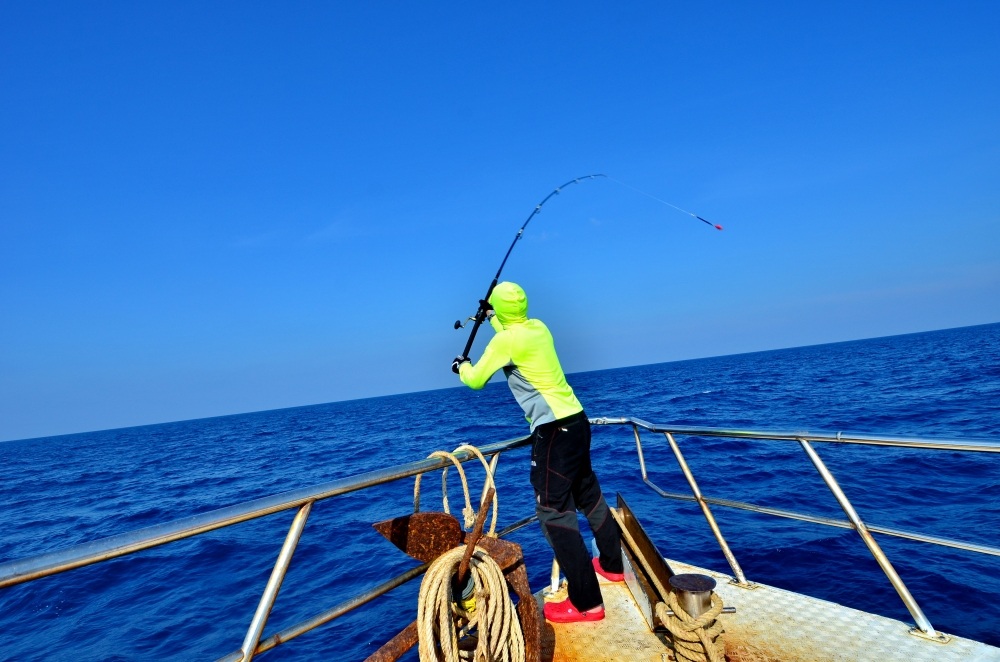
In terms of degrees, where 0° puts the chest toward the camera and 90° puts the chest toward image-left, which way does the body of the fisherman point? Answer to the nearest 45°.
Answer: approximately 135°

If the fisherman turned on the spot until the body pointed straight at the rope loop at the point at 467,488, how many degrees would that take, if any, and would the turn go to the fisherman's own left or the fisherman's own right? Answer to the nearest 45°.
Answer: approximately 90° to the fisherman's own left

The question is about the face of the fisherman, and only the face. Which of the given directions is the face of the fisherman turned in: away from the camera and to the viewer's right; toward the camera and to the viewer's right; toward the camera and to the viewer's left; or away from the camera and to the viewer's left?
away from the camera and to the viewer's left

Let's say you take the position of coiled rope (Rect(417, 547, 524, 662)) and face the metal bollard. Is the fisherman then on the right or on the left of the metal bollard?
left

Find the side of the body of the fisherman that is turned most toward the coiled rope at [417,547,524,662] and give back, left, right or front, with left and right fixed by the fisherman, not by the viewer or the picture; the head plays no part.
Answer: left

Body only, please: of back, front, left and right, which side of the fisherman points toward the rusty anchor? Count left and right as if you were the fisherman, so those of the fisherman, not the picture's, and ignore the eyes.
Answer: left
